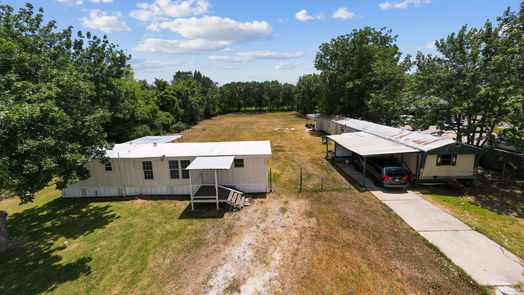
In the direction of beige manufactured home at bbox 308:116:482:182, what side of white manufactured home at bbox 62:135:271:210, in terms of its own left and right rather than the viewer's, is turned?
left

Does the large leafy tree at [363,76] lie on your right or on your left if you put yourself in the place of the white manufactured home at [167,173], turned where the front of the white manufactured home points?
on your left

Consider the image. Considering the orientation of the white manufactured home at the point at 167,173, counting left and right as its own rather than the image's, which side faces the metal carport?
left

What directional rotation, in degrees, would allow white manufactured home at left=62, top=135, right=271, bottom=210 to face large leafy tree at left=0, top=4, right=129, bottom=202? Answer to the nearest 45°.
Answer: approximately 45° to its right

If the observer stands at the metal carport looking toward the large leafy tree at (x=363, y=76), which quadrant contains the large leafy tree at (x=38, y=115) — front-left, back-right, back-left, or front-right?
back-left

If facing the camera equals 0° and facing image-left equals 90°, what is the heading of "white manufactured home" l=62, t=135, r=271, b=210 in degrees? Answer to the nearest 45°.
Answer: approximately 0°
